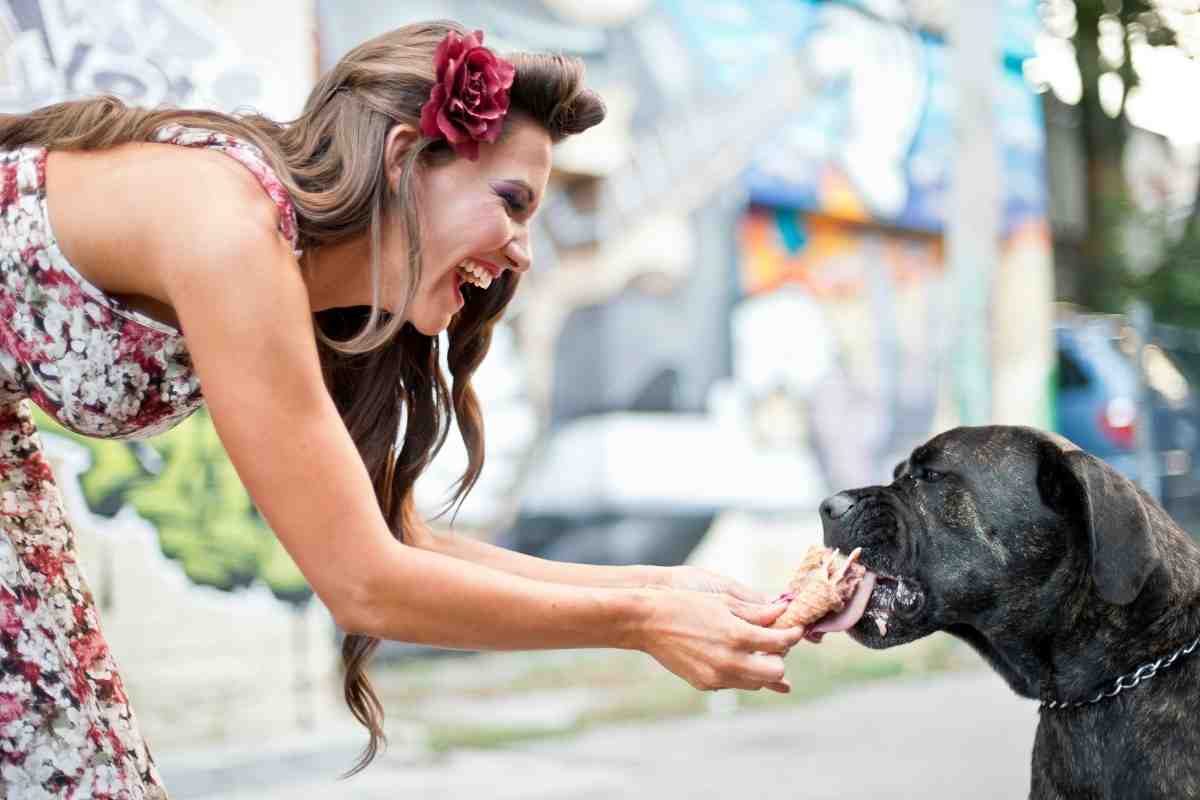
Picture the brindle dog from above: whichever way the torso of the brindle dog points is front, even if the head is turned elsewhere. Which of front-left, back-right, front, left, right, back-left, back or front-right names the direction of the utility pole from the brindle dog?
right

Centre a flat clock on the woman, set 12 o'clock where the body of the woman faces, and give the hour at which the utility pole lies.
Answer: The utility pole is roughly at 10 o'clock from the woman.

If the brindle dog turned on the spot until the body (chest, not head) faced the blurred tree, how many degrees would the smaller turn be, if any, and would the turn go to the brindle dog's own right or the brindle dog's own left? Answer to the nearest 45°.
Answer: approximately 90° to the brindle dog's own right

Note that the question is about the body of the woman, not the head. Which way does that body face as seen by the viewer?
to the viewer's right

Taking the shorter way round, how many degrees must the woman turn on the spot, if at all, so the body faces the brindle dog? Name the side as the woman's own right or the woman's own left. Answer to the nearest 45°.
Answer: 0° — they already face it

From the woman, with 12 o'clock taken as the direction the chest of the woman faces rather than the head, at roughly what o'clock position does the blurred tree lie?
The blurred tree is roughly at 10 o'clock from the woman.

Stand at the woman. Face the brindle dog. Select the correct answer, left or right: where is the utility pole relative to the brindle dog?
left

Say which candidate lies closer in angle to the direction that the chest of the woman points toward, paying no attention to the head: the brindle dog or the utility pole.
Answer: the brindle dog

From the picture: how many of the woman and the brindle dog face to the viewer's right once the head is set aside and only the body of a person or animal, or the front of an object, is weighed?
1

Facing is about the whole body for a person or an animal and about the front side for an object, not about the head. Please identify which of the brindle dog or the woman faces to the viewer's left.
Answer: the brindle dog

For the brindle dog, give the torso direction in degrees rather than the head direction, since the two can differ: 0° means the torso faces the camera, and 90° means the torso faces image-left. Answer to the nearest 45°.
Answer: approximately 90°

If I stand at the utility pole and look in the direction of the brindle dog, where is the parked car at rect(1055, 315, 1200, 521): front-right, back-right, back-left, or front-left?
back-left
